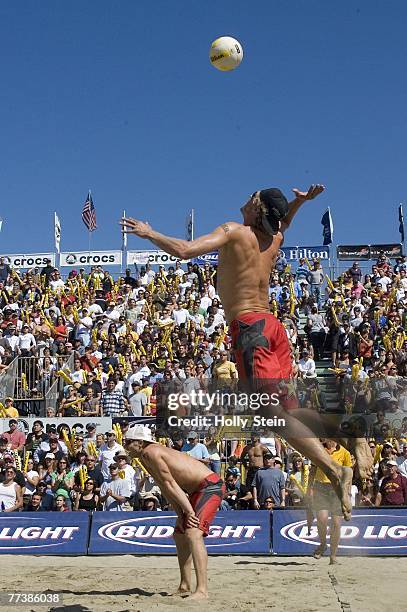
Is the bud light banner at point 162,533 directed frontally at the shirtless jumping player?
yes

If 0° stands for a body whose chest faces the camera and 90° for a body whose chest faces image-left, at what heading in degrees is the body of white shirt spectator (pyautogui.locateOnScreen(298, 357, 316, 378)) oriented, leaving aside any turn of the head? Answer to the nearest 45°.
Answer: approximately 0°

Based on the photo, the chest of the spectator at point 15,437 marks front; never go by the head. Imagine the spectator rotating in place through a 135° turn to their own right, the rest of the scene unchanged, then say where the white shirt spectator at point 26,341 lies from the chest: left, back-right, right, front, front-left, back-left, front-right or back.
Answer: front-right

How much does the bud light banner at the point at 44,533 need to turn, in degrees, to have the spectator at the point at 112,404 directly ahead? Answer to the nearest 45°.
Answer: approximately 180°

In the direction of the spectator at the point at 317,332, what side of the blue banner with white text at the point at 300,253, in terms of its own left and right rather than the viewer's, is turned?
front

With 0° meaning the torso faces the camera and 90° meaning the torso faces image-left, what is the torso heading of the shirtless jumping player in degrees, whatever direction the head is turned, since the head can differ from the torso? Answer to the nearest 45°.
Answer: approximately 135°

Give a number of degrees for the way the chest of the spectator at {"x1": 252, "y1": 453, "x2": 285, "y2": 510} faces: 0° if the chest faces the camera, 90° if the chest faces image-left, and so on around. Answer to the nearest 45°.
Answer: approximately 0°

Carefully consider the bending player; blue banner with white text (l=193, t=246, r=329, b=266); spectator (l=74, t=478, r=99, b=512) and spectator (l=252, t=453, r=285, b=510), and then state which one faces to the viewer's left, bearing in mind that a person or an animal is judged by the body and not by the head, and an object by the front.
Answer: the bending player
